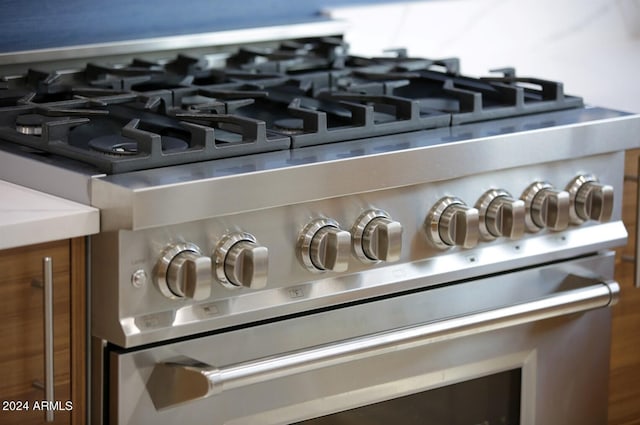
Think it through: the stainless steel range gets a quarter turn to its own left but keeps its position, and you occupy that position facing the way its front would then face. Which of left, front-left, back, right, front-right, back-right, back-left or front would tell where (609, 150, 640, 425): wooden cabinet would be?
front

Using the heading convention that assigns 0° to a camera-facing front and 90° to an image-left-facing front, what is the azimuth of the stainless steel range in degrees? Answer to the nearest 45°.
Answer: approximately 315°
